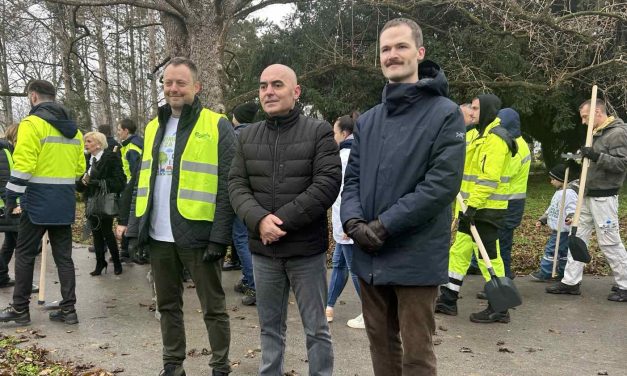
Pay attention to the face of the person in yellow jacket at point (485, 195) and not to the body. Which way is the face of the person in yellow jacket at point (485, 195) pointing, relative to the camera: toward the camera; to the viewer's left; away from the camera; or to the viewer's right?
to the viewer's left

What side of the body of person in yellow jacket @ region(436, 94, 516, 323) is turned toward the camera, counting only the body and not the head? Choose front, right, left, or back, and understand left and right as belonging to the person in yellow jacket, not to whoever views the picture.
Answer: left

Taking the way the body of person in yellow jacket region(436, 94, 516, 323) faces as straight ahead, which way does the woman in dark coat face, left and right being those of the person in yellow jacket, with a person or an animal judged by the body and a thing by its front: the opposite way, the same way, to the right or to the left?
to the left

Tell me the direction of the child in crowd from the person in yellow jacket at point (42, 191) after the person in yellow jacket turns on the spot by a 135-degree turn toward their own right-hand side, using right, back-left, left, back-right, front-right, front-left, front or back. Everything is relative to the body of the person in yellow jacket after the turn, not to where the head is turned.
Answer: front

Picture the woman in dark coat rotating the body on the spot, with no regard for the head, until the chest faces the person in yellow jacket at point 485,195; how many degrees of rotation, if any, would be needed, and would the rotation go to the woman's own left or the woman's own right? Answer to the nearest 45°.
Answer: approximately 90° to the woman's own left

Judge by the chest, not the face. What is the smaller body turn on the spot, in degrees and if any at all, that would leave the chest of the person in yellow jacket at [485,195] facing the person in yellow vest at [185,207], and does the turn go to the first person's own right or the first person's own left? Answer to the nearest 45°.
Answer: approximately 45° to the first person's own left

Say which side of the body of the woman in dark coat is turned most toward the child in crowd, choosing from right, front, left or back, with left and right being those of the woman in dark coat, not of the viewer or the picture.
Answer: left

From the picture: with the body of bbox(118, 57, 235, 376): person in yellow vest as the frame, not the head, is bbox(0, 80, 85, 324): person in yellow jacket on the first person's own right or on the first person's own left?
on the first person's own right

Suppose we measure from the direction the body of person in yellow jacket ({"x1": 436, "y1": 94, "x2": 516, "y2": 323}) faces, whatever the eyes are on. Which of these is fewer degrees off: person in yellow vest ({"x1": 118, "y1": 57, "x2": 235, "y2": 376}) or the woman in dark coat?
the woman in dark coat

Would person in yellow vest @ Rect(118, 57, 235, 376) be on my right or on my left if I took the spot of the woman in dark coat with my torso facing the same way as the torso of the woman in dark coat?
on my left

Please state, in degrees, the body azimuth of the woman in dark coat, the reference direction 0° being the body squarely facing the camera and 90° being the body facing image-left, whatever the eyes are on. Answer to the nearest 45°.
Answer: approximately 45°
